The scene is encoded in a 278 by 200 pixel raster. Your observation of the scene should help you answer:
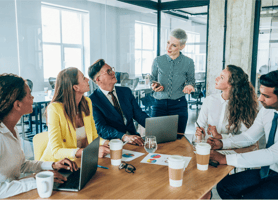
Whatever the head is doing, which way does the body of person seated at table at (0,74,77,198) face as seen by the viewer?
to the viewer's right

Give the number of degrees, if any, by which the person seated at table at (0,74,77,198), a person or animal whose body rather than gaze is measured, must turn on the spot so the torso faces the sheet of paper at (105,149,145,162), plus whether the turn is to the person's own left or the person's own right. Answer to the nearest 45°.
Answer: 0° — they already face it

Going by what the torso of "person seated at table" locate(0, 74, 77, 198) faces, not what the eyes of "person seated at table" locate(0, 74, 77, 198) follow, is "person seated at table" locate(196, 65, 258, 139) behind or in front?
in front

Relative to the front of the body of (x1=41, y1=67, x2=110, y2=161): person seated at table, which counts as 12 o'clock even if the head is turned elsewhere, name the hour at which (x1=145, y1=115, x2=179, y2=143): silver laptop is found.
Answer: The silver laptop is roughly at 11 o'clock from the person seated at table.

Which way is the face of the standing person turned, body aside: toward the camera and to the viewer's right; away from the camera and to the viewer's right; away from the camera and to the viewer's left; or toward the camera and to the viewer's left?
toward the camera and to the viewer's left

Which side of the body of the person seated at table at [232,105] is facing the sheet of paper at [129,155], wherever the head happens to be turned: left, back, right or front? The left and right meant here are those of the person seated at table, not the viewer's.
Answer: front

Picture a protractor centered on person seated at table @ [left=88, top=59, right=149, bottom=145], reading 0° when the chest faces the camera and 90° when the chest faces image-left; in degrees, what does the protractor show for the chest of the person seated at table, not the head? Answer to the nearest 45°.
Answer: approximately 315°

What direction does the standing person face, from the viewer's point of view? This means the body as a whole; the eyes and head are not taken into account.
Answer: toward the camera

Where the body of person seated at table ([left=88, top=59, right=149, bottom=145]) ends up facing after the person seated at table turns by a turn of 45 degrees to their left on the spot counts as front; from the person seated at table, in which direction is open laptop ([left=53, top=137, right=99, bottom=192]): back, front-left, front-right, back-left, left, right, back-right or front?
right

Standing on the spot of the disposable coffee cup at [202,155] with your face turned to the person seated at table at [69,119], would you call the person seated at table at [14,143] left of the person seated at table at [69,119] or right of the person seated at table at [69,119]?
left

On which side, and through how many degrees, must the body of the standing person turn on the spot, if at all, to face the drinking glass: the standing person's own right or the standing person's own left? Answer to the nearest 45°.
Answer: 0° — they already face it

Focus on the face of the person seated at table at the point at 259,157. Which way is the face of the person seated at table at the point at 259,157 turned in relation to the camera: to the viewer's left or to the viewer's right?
to the viewer's left

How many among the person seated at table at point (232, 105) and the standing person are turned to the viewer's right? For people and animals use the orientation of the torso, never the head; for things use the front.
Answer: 0

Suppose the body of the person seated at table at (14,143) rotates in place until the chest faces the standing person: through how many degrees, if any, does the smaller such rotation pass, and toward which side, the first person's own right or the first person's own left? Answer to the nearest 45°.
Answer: approximately 45° to the first person's own left

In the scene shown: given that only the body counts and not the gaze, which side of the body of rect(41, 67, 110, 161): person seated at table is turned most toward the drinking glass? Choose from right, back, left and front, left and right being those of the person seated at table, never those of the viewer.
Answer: front

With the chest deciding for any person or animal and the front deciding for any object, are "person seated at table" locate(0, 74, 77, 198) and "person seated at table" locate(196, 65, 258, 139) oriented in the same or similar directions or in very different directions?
very different directions

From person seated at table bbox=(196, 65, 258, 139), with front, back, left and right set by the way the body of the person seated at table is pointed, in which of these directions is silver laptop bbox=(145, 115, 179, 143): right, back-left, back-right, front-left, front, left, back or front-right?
front
